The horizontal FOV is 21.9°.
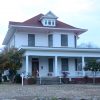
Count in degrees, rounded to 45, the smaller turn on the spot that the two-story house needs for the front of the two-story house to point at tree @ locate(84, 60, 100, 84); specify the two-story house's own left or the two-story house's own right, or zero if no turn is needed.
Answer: approximately 45° to the two-story house's own left

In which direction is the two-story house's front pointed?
toward the camera

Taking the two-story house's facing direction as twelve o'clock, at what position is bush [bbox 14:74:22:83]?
The bush is roughly at 2 o'clock from the two-story house.

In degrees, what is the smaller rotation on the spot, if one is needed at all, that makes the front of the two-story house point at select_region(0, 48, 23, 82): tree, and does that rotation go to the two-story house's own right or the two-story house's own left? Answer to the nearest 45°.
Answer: approximately 45° to the two-story house's own right
